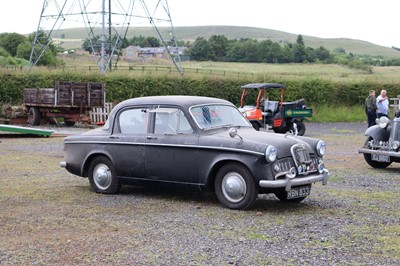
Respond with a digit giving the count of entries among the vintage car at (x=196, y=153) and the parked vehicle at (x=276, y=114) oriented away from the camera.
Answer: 0

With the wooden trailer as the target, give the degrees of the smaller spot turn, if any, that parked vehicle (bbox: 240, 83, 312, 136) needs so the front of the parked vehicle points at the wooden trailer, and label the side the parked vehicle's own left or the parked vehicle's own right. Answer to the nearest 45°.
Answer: approximately 45° to the parked vehicle's own right

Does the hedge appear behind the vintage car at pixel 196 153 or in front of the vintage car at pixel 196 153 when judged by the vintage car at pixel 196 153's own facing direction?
behind

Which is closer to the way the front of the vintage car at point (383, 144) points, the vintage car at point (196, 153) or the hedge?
the vintage car

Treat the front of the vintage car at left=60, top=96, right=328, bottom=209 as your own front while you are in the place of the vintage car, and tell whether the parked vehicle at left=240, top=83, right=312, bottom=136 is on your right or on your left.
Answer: on your left

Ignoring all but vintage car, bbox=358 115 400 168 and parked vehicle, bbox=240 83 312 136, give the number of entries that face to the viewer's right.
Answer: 0

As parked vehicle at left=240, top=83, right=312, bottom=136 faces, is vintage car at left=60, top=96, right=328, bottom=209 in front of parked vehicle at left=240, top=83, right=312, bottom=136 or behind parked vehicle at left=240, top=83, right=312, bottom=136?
in front

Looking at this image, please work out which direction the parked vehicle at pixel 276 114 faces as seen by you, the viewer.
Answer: facing the viewer and to the left of the viewer

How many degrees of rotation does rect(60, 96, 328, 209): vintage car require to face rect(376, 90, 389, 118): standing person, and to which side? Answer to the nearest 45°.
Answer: approximately 90° to its left

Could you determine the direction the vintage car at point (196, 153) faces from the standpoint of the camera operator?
facing the viewer and to the right of the viewer

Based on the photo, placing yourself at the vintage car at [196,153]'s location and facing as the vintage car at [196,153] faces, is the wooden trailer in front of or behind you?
behind

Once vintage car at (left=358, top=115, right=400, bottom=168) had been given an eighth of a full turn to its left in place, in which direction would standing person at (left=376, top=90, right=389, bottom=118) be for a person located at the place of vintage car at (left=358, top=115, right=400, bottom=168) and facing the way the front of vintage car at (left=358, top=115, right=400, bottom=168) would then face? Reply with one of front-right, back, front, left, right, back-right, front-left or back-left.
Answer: back

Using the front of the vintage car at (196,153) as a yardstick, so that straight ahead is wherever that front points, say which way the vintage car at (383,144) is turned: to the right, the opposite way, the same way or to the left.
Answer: to the right

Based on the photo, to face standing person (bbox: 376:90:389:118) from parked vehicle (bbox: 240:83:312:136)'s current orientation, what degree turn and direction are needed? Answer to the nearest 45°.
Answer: approximately 135° to its left

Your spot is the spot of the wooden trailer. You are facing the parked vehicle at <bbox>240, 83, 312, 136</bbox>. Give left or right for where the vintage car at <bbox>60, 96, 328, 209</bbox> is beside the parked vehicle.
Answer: right
